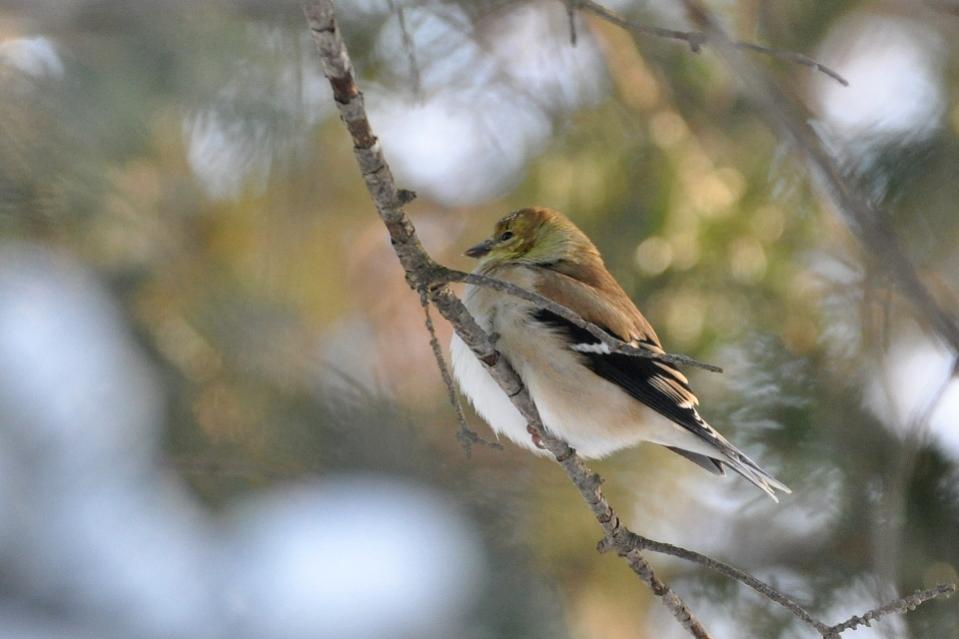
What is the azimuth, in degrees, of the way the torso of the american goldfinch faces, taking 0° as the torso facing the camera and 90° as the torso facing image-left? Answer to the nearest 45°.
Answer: approximately 90°
